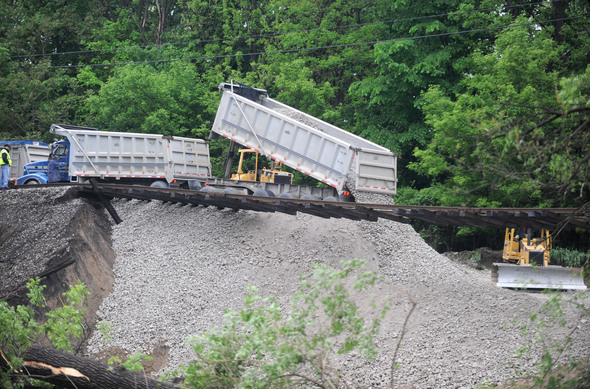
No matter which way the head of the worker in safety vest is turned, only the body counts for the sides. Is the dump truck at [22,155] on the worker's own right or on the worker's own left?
on the worker's own left

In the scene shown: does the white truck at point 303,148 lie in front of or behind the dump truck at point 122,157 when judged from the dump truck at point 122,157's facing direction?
behind

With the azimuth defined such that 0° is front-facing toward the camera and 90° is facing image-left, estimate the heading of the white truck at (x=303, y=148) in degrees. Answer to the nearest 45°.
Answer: approximately 135°

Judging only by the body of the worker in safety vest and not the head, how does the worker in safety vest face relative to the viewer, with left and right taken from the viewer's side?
facing to the right of the viewer

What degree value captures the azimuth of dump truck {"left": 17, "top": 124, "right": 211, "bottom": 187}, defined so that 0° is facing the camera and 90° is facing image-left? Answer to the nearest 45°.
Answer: approximately 135°

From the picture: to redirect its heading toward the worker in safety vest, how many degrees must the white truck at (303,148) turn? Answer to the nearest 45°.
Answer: approximately 45° to its left

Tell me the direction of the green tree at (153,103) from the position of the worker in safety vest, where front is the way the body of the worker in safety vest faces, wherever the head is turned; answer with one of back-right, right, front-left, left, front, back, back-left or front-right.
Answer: front-left
